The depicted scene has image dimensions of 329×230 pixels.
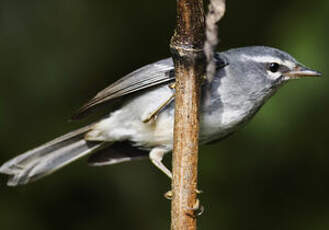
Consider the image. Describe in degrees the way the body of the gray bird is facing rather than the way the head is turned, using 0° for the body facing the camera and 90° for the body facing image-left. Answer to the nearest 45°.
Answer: approximately 270°
